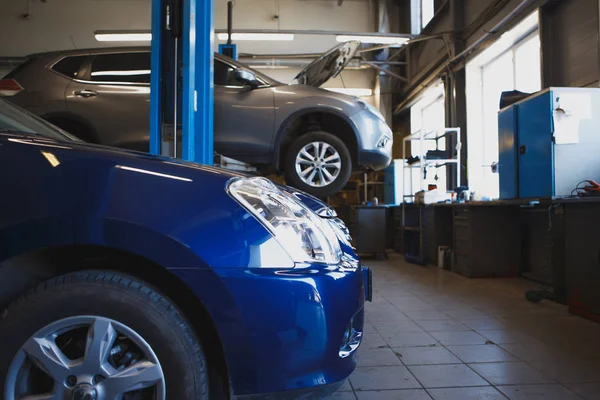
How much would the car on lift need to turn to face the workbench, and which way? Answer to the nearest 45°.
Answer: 0° — it already faces it

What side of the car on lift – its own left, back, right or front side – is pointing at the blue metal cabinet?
front

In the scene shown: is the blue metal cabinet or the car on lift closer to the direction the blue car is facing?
the blue metal cabinet

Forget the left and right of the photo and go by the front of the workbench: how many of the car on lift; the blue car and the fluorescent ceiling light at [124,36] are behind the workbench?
0

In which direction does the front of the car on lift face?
to the viewer's right

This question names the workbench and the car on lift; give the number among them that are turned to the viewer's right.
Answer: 1

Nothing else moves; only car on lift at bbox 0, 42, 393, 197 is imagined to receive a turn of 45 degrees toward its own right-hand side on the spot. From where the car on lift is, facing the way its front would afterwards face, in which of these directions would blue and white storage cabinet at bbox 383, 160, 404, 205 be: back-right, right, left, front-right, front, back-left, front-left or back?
left

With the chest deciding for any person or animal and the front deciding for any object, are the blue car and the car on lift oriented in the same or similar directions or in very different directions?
same or similar directions

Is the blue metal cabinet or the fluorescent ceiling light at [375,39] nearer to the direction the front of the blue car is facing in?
the blue metal cabinet

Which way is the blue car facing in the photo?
to the viewer's right

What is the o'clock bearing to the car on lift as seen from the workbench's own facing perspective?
The car on lift is roughly at 12 o'clock from the workbench.

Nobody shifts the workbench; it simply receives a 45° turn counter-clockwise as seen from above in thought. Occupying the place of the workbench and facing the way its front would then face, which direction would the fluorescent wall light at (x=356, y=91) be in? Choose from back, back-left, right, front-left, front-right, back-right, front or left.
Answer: back-right

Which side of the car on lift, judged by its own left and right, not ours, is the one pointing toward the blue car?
right

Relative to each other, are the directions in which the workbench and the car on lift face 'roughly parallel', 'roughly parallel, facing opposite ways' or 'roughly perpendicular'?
roughly parallel, facing opposite ways

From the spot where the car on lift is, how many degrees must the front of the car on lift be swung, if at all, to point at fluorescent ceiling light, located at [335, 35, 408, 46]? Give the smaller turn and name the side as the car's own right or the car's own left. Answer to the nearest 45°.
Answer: approximately 45° to the car's own left

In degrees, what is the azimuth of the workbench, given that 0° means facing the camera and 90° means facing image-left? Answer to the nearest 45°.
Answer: approximately 45°

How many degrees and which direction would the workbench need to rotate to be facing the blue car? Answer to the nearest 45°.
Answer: approximately 45° to its left
